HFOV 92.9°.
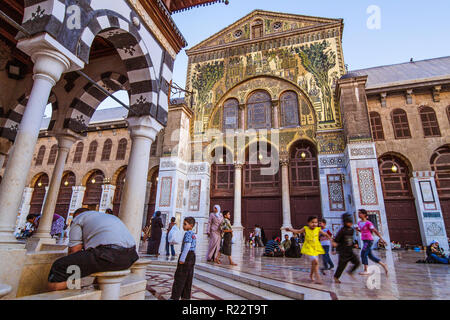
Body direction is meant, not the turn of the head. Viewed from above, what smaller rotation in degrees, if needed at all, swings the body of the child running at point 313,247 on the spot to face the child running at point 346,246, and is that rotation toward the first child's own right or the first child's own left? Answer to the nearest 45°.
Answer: approximately 90° to the first child's own left

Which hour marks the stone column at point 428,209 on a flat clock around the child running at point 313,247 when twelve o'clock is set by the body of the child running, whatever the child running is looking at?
The stone column is roughly at 7 o'clock from the child running.

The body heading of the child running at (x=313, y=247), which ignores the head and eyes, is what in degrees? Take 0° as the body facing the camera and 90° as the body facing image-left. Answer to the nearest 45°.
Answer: approximately 0°

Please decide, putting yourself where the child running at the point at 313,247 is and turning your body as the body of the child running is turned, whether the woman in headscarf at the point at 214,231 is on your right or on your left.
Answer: on your right

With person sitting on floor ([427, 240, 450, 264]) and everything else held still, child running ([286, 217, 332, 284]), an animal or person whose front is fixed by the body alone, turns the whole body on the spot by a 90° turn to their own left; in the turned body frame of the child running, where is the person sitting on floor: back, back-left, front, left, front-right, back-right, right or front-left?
front-left

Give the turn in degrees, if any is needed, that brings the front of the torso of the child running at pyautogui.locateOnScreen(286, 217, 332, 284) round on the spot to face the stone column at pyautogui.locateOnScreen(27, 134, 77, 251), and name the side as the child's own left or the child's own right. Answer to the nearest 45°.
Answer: approximately 90° to the child's own right

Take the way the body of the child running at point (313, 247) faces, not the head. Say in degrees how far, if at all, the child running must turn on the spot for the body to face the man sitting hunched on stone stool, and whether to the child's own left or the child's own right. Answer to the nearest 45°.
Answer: approximately 45° to the child's own right

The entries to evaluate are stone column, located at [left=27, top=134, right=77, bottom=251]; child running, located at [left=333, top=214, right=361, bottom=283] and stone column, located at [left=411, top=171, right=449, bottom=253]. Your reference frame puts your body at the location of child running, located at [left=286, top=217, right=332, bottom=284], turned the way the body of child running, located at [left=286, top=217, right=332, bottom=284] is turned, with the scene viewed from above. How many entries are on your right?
1

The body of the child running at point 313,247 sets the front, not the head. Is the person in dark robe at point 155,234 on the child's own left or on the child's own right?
on the child's own right

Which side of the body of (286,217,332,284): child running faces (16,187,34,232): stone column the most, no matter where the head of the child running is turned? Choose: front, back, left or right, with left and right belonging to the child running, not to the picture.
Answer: right

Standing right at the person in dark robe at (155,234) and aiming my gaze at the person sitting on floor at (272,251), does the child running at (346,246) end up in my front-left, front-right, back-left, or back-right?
front-right
